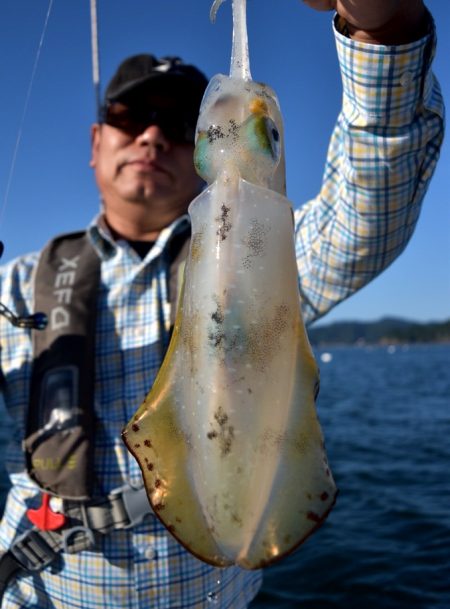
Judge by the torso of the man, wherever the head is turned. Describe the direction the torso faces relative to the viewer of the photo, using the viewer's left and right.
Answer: facing the viewer

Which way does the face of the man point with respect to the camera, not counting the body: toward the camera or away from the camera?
toward the camera

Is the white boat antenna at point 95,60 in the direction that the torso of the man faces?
no
